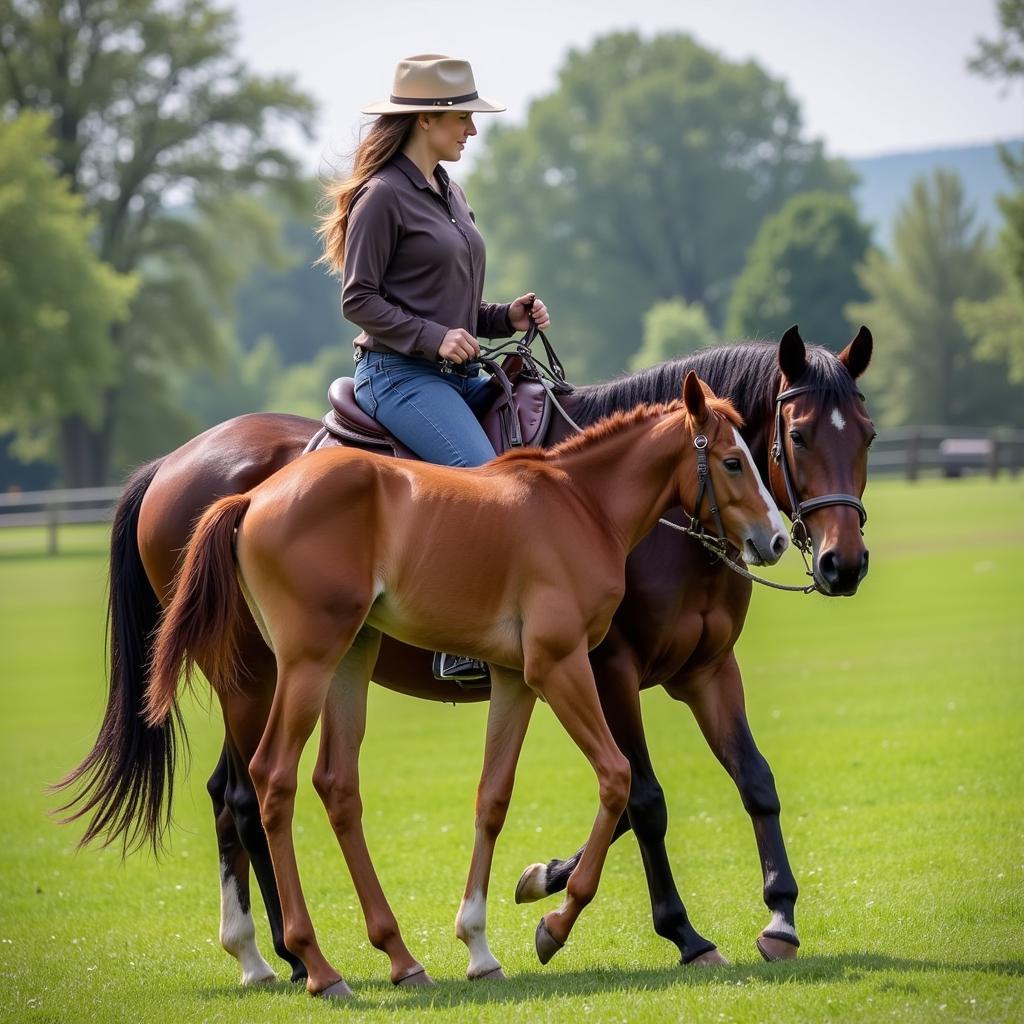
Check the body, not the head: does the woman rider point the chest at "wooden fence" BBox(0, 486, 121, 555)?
no

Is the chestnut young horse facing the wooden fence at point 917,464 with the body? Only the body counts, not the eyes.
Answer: no

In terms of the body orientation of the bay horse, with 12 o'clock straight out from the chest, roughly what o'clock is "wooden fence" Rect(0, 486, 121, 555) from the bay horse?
The wooden fence is roughly at 7 o'clock from the bay horse.

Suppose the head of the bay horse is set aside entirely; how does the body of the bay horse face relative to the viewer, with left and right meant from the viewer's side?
facing the viewer and to the right of the viewer

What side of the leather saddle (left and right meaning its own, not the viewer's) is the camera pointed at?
right

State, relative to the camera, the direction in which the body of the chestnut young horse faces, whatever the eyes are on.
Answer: to the viewer's right

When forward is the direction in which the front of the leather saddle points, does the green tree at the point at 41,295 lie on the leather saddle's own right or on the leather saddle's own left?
on the leather saddle's own left

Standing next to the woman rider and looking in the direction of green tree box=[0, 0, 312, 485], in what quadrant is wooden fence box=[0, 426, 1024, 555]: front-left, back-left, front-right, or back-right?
front-right

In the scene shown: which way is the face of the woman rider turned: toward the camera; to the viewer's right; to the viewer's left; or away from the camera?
to the viewer's right

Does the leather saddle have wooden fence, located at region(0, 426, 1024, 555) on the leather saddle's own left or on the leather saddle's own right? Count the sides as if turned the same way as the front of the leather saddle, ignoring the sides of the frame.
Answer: on the leather saddle's own left

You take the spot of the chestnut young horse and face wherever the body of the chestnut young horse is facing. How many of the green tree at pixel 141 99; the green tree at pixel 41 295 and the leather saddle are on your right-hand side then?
0

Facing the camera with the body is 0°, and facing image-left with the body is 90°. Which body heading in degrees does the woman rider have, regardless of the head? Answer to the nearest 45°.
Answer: approximately 270°

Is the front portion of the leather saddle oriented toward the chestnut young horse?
no

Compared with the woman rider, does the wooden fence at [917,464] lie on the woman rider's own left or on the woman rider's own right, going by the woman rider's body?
on the woman rider's own left

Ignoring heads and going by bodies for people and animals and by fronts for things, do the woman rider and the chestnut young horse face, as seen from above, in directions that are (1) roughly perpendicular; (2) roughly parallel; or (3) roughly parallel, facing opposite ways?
roughly parallel

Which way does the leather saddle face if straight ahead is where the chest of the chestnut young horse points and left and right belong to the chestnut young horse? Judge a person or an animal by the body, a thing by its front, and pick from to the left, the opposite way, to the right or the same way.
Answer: the same way
